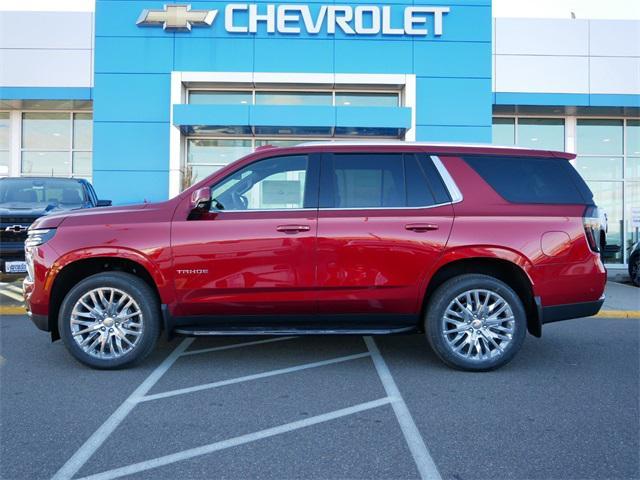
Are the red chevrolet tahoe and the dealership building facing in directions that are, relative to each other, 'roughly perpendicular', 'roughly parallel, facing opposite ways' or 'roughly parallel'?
roughly perpendicular

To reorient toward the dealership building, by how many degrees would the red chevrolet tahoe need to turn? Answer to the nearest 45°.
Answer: approximately 90° to its right

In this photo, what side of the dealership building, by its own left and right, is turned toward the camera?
front

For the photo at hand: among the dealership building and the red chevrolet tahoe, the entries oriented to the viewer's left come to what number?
1

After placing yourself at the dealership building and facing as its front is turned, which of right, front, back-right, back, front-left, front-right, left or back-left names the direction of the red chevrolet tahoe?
front

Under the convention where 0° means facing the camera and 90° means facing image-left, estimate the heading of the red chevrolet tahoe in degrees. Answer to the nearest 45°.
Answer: approximately 90°
